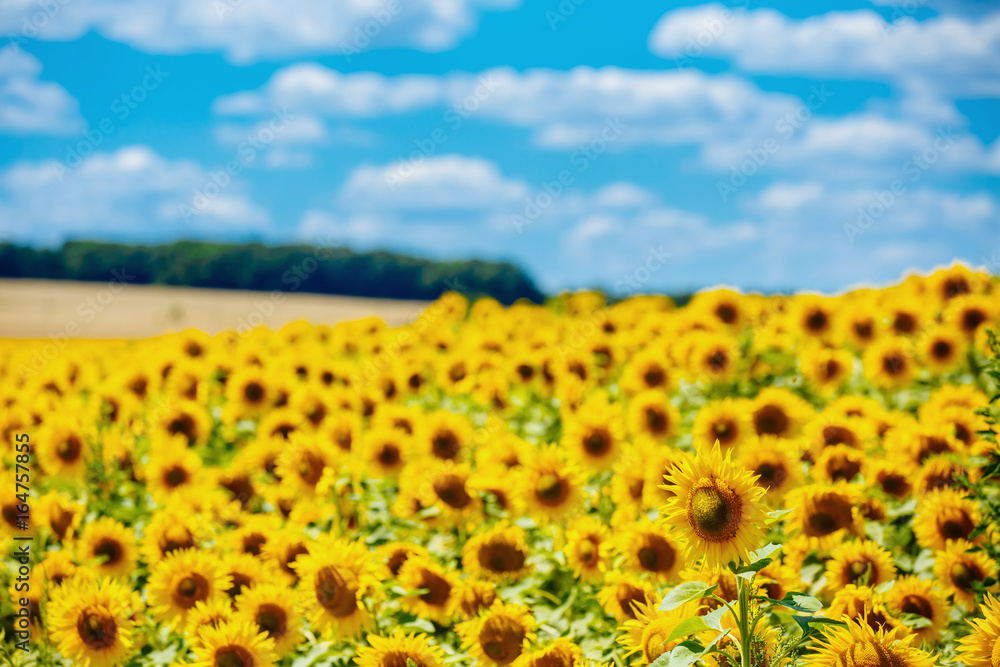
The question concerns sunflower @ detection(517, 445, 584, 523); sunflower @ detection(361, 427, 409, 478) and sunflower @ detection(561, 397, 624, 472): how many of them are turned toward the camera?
3

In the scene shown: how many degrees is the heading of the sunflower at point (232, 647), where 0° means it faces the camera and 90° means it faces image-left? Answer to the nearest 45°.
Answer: approximately 0°

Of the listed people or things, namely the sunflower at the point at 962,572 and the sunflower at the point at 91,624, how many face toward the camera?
2

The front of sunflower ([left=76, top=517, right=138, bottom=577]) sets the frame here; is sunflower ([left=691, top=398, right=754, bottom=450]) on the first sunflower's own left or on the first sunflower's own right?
on the first sunflower's own left

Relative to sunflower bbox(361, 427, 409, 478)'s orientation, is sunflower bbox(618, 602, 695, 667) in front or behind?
in front

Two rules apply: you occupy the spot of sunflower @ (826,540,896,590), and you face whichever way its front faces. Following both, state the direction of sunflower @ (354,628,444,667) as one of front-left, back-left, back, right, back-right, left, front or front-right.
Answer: front-right

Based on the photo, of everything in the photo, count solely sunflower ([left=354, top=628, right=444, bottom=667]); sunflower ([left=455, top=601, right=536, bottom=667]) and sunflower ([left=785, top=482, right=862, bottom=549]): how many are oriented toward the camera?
3

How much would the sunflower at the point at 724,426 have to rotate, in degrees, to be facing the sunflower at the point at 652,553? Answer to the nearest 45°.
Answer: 0° — it already faces it

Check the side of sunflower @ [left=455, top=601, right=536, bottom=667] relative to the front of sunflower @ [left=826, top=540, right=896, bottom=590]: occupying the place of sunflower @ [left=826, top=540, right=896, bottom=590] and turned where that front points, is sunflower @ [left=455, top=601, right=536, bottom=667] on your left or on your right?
on your right

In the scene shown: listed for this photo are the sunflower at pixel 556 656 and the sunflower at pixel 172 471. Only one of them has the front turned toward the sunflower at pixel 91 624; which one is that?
the sunflower at pixel 172 471

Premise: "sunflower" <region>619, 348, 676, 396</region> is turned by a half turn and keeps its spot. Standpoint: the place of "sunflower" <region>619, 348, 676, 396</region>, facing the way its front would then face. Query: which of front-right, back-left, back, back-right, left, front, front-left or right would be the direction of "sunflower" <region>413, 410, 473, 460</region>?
back-left

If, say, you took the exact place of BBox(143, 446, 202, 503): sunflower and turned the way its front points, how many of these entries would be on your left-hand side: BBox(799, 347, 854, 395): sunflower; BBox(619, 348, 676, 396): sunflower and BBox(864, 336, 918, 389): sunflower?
3

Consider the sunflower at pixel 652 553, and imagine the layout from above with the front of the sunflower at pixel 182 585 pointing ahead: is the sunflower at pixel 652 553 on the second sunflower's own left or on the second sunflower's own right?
on the second sunflower's own left

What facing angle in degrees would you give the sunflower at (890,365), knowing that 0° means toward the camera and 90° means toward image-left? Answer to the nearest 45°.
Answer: approximately 0°

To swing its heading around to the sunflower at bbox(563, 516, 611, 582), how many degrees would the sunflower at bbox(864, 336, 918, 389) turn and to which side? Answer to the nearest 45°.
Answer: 0° — it already faces it
